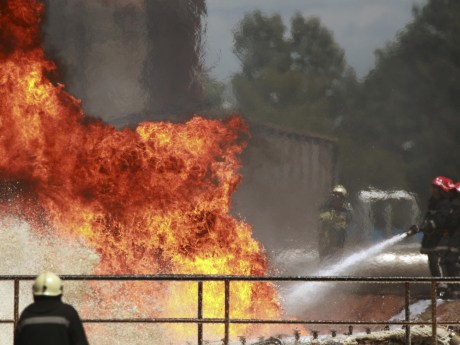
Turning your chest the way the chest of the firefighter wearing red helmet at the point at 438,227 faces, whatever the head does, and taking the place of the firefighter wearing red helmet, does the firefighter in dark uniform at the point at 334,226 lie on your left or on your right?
on your right

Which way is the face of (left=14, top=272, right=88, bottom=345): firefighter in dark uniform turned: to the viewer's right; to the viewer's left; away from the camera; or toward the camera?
away from the camera

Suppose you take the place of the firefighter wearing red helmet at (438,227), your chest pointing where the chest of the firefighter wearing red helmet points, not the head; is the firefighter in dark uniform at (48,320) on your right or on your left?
on your left

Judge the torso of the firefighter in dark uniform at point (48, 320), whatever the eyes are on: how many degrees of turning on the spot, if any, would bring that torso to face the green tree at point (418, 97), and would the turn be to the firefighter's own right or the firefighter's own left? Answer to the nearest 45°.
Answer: approximately 45° to the firefighter's own right

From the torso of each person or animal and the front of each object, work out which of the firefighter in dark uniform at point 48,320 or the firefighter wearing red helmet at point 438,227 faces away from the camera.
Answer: the firefighter in dark uniform

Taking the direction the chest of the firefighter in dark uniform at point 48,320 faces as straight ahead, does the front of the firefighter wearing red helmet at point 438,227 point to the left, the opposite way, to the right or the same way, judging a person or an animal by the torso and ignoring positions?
to the left

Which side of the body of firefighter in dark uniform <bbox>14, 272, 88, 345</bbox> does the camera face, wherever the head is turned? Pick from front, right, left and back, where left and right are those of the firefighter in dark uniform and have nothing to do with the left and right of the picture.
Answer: back

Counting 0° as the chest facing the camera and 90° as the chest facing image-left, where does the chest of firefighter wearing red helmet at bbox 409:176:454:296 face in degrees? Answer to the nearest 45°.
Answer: approximately 90°

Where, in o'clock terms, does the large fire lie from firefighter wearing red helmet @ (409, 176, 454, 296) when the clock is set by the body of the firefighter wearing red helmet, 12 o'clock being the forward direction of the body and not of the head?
The large fire is roughly at 12 o'clock from the firefighter wearing red helmet.

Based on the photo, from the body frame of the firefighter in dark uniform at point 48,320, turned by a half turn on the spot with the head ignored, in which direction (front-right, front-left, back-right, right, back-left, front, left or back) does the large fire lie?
back

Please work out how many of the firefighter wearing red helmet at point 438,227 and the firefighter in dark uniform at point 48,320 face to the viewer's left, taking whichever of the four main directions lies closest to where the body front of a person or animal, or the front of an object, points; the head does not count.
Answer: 1

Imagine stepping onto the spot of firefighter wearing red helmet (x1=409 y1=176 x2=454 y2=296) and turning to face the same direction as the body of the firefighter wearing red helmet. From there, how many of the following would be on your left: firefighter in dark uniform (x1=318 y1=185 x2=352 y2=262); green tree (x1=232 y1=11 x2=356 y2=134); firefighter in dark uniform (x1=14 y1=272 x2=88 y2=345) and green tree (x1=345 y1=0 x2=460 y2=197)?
1

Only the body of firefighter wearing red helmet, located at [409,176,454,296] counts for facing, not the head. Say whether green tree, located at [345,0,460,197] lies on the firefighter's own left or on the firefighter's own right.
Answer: on the firefighter's own right

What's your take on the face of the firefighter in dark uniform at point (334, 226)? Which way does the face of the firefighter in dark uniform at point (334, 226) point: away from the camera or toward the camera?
toward the camera

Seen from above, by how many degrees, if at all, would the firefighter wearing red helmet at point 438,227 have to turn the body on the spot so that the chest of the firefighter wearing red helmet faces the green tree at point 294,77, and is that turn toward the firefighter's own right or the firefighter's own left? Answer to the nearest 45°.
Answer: approximately 90° to the firefighter's own right

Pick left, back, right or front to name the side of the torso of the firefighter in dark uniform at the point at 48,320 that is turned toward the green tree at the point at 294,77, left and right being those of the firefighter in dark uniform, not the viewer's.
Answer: front
